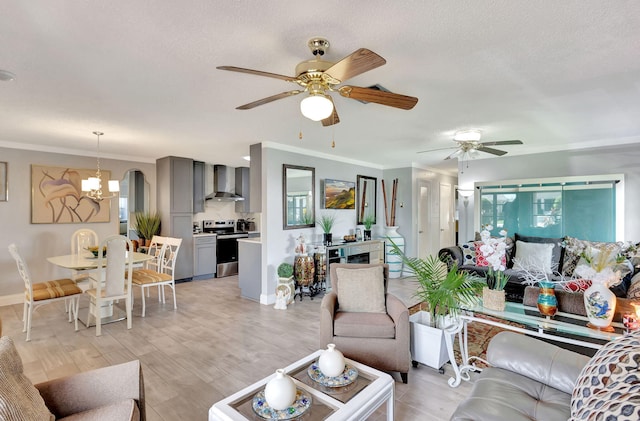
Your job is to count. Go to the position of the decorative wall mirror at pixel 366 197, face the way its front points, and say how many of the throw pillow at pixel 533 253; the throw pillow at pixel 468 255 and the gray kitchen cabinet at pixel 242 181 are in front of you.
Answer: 2

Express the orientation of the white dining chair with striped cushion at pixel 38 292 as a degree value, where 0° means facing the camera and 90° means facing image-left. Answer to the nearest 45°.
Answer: approximately 270°

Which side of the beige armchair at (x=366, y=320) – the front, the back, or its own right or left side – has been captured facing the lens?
front

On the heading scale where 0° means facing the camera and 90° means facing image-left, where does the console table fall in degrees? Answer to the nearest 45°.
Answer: approximately 315°

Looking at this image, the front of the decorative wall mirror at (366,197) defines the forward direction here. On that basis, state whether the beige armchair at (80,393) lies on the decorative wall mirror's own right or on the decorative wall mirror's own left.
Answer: on the decorative wall mirror's own right

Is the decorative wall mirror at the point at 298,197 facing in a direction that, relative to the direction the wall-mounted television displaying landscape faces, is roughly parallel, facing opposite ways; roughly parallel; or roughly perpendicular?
roughly parallel

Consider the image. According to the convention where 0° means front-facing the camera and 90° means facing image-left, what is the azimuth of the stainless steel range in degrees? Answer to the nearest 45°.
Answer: approximately 315°

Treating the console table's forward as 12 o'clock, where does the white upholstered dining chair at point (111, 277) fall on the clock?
The white upholstered dining chair is roughly at 3 o'clock from the console table.

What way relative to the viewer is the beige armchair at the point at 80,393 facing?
to the viewer's right

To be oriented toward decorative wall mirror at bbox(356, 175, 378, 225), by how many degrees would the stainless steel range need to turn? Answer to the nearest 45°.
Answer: approximately 45° to its left

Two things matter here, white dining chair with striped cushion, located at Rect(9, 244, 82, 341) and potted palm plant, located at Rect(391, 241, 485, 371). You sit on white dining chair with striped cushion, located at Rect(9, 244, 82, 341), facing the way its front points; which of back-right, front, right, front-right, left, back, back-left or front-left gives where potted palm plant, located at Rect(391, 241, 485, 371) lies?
front-right

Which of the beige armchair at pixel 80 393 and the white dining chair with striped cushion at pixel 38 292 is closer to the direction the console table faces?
the beige armchair

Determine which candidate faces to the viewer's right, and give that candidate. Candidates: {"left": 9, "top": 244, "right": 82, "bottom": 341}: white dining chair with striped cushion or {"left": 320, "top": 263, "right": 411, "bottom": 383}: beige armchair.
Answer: the white dining chair with striped cushion
